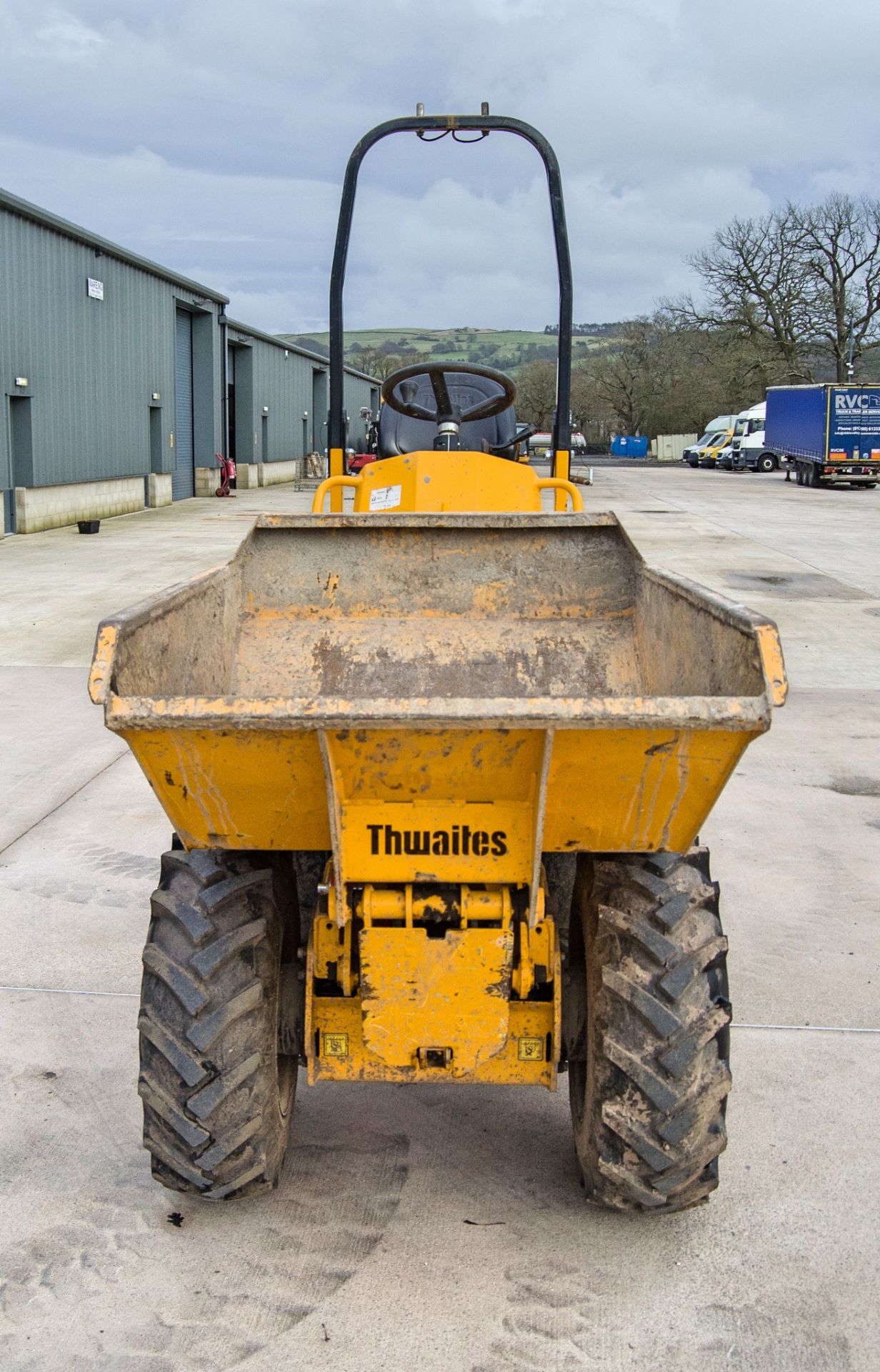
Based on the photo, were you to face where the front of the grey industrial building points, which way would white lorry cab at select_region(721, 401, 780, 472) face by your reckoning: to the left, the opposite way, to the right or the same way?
to the right

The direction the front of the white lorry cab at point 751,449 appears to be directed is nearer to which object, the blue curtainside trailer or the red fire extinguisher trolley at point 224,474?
the red fire extinguisher trolley

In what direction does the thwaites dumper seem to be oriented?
toward the camera

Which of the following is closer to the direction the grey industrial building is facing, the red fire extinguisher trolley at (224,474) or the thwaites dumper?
the thwaites dumper

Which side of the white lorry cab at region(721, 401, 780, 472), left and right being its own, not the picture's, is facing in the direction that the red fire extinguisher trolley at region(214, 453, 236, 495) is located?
front

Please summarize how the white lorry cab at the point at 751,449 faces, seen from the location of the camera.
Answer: facing the viewer and to the left of the viewer

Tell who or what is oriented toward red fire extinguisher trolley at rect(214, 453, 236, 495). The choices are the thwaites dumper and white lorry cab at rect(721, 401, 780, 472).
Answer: the white lorry cab

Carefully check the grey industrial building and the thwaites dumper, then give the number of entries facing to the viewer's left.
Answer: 0

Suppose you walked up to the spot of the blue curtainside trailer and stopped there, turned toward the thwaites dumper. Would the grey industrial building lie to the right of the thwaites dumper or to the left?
right

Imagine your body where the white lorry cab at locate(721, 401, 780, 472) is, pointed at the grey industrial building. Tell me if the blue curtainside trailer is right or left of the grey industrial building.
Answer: left

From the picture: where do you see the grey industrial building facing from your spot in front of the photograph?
facing the viewer and to the right of the viewer

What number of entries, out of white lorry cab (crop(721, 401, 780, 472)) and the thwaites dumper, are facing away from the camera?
0

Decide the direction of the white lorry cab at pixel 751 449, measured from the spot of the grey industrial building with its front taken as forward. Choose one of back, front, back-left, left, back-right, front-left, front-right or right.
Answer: left

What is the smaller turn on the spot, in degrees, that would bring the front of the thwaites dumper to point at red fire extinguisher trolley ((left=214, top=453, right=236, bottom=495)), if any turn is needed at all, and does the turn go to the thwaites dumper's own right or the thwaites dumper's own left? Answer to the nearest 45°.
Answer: approximately 180°
